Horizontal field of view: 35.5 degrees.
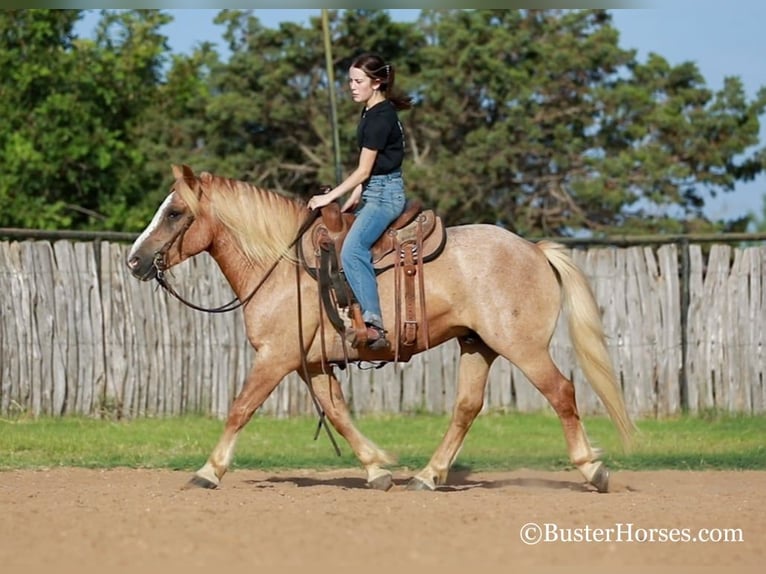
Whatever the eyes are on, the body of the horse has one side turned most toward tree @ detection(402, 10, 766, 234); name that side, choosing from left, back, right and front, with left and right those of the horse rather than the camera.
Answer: right

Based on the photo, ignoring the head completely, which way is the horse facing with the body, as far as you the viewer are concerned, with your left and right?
facing to the left of the viewer

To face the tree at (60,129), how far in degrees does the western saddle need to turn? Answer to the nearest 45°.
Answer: approximately 90° to its right

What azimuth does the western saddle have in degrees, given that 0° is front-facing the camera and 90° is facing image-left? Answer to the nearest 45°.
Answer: approximately 90°

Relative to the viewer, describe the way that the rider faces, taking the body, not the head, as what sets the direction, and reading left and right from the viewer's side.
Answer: facing to the left of the viewer
